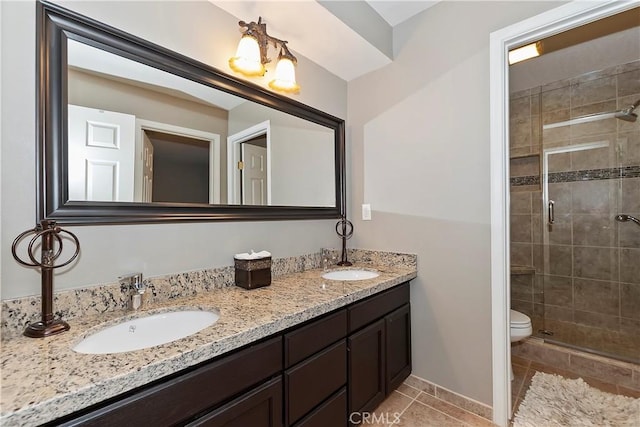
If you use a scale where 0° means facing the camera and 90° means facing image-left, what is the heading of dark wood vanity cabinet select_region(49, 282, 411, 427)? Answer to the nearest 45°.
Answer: approximately 315°

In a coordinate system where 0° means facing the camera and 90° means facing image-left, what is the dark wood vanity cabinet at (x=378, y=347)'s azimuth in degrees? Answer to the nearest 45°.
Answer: approximately 315°

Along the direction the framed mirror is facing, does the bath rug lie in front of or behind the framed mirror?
in front

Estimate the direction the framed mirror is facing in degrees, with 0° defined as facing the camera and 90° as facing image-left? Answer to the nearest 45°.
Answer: approximately 315°
